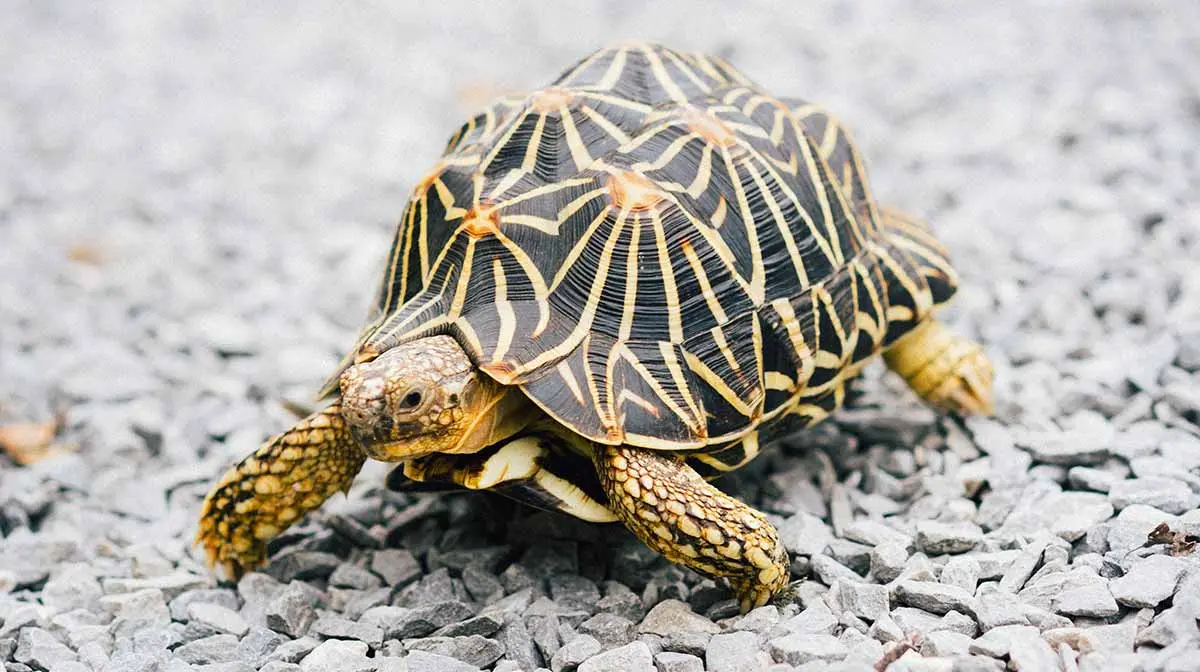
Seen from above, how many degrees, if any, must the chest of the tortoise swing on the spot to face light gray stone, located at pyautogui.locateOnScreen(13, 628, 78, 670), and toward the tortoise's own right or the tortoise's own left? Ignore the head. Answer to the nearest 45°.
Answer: approximately 45° to the tortoise's own right

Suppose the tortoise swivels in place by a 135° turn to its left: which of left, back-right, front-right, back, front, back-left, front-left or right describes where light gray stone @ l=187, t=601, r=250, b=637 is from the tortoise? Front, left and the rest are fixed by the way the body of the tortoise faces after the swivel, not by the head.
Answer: back

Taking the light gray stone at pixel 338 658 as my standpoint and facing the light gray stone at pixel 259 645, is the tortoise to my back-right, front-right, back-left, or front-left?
back-right

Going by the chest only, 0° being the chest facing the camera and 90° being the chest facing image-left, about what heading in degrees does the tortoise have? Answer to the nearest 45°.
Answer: approximately 45°

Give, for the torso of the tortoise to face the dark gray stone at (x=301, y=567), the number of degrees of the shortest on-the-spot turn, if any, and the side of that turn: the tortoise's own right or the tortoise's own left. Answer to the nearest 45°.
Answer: approximately 45° to the tortoise's own right

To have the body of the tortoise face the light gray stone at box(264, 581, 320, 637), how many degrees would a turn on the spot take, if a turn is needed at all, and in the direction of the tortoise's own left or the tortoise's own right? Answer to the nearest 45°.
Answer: approximately 45° to the tortoise's own right
